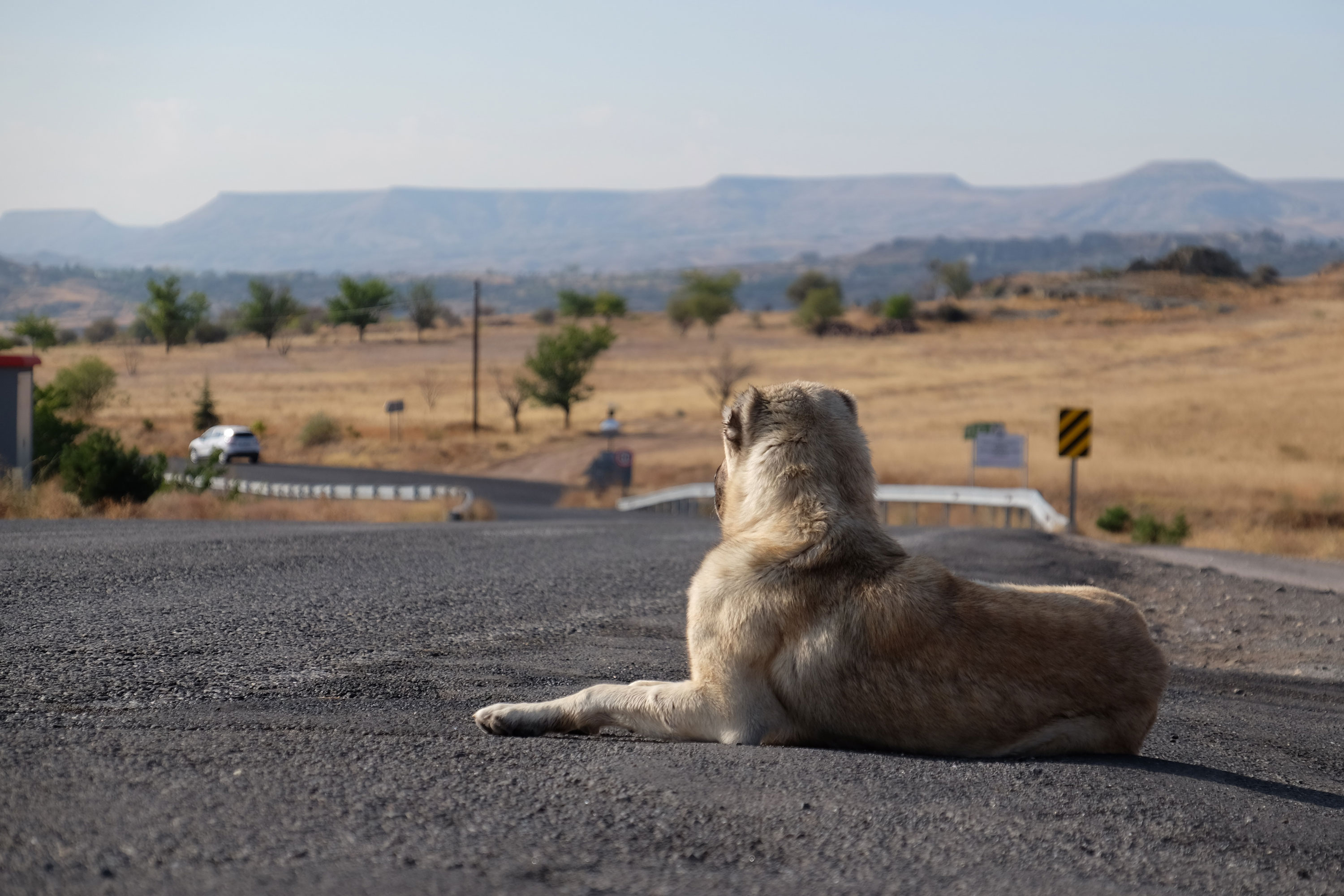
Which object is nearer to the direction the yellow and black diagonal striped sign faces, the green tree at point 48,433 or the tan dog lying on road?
the tan dog lying on road

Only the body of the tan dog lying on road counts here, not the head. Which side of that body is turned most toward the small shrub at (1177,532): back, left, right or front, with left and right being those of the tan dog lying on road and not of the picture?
right

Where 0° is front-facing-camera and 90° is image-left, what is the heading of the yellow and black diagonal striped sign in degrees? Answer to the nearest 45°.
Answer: approximately 0°

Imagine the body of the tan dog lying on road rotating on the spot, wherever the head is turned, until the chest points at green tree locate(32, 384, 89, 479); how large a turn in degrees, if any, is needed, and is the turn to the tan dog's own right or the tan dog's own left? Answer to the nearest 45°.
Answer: approximately 45° to the tan dog's own right

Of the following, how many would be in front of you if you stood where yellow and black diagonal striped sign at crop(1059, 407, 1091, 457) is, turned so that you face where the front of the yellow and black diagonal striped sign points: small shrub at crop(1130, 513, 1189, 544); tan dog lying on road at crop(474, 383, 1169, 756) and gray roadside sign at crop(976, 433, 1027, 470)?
1

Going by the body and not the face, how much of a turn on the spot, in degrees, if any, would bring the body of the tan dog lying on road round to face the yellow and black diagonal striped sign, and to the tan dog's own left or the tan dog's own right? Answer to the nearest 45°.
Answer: approximately 90° to the tan dog's own right

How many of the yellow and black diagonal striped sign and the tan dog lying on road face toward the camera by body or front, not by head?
1

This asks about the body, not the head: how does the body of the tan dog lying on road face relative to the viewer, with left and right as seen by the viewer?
facing to the left of the viewer

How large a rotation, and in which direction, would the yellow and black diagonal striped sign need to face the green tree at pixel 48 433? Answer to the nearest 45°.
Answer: approximately 90° to its right
